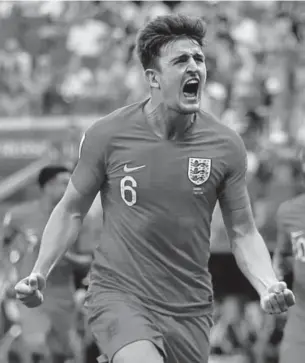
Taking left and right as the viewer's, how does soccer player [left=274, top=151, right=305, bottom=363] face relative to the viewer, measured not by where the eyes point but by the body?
facing away from the viewer

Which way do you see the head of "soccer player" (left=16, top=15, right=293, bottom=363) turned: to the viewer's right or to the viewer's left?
to the viewer's right

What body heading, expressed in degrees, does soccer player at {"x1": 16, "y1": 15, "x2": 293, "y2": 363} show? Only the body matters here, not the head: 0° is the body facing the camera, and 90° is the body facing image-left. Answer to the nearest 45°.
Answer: approximately 0°

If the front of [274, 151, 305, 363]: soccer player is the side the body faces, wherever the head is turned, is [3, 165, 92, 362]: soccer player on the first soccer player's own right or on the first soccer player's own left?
on the first soccer player's own left
